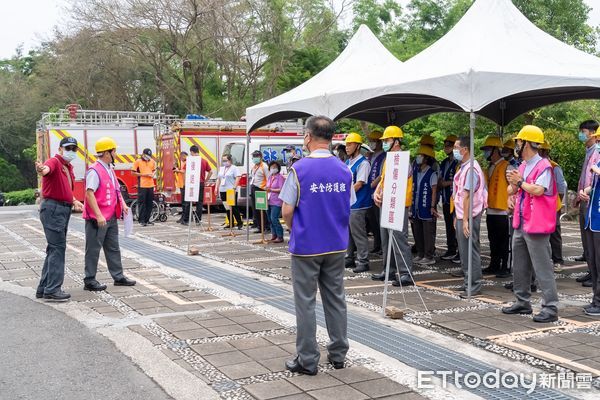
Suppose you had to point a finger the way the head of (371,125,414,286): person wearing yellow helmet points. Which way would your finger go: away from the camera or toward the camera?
toward the camera

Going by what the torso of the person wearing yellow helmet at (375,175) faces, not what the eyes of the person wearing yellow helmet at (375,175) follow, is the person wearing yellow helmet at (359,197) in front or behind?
in front

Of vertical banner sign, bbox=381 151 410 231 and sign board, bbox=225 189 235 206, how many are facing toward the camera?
2

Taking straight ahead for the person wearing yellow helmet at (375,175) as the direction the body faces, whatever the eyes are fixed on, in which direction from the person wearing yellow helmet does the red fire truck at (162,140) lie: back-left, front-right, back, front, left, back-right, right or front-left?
right

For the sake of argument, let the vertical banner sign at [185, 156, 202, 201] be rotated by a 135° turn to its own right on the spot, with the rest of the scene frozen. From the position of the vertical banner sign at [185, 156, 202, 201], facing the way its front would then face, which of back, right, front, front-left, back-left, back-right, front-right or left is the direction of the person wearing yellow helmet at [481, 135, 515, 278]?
back

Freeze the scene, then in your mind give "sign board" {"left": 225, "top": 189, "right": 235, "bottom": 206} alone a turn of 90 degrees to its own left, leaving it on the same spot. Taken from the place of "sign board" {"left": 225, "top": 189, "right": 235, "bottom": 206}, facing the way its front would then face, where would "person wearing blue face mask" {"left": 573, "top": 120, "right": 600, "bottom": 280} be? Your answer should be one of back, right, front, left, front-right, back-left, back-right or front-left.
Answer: front-right

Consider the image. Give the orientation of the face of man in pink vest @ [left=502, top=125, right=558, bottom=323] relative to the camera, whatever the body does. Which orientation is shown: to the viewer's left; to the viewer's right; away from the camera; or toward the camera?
to the viewer's left

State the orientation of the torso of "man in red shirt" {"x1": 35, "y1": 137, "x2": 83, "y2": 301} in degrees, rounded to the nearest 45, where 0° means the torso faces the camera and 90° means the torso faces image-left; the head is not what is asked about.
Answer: approximately 315°

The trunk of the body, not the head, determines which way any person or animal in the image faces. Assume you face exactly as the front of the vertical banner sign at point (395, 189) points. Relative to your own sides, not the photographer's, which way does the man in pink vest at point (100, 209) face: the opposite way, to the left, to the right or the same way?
to the left

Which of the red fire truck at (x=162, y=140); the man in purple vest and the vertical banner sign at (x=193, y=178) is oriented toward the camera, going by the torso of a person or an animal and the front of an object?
the vertical banner sign

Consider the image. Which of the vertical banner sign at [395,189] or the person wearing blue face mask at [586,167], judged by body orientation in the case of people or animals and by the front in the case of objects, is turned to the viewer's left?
the person wearing blue face mask

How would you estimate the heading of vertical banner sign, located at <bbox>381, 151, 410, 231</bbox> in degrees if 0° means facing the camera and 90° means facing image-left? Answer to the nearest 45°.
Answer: approximately 0°

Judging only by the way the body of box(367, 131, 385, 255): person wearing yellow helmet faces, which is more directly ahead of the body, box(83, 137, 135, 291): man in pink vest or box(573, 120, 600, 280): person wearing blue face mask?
the man in pink vest

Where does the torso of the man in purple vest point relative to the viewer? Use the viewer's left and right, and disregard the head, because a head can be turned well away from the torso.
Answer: facing away from the viewer and to the left of the viewer

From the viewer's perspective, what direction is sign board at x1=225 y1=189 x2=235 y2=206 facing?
toward the camera

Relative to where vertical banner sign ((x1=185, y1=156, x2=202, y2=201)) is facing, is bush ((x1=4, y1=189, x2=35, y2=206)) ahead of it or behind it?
behind

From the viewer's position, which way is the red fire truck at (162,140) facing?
facing to the right of the viewer

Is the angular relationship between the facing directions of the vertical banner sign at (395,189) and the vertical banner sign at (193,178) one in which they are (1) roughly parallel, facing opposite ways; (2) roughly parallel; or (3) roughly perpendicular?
roughly parallel
